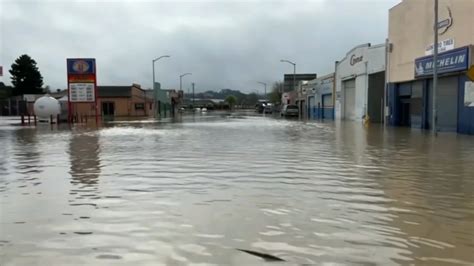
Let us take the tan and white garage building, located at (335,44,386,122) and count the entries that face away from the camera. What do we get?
0

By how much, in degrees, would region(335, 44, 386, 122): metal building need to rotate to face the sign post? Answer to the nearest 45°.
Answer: approximately 45° to its right

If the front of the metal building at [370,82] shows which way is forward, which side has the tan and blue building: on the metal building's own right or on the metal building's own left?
on the metal building's own left

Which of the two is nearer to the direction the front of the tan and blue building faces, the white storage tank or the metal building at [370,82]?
the white storage tank

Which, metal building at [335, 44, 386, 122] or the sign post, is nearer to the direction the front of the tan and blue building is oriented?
the sign post

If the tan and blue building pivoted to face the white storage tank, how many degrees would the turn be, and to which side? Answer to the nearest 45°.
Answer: approximately 45° to its right

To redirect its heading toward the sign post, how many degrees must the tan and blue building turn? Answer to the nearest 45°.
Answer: approximately 45° to its right
